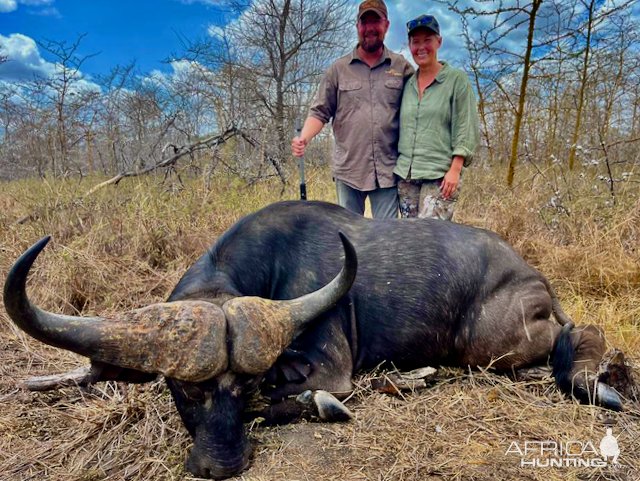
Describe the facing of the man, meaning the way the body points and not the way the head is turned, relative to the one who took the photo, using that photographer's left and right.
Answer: facing the viewer

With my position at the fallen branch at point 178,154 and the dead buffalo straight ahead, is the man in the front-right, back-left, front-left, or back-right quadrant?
front-left

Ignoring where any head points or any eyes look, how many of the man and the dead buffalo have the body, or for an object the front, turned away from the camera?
0

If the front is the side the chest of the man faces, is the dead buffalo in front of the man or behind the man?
in front

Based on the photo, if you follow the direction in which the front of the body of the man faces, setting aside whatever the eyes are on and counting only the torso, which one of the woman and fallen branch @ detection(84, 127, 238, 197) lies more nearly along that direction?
the woman

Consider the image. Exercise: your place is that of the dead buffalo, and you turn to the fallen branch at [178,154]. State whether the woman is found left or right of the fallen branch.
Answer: right

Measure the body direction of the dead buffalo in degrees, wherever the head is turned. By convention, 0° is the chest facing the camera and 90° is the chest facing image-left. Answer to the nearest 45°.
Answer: approximately 45°

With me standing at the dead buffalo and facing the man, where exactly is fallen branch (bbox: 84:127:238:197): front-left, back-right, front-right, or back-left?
front-left

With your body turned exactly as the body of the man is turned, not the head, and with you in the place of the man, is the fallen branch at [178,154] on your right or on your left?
on your right
